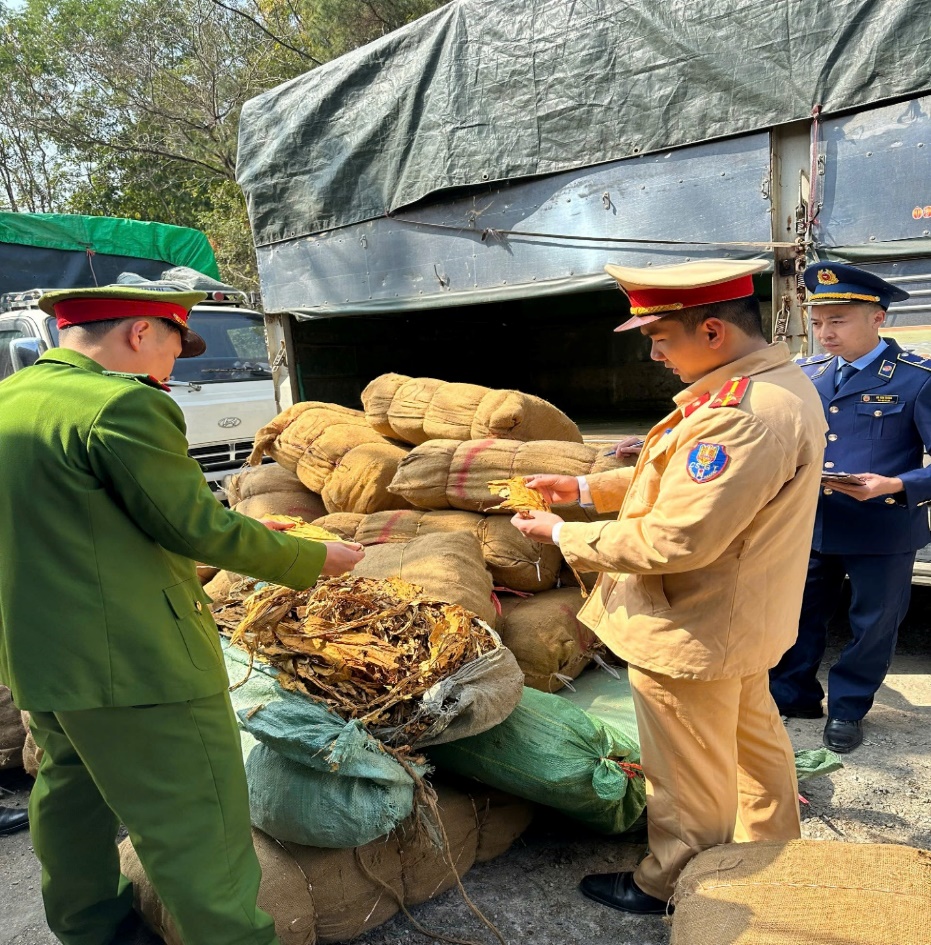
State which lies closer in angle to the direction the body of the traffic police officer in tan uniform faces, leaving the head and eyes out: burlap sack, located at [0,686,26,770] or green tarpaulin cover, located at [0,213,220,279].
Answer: the burlap sack

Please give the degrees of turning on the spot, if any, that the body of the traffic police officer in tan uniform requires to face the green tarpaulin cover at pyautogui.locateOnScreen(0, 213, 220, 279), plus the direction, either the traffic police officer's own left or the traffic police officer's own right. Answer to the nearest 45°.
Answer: approximately 45° to the traffic police officer's own right

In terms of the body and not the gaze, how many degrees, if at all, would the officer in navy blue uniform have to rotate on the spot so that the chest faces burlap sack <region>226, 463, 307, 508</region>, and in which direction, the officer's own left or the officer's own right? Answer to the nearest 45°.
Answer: approximately 45° to the officer's own right

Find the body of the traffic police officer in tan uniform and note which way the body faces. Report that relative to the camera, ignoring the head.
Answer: to the viewer's left

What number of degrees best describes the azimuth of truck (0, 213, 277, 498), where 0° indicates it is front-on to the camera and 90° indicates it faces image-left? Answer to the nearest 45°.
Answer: approximately 315°

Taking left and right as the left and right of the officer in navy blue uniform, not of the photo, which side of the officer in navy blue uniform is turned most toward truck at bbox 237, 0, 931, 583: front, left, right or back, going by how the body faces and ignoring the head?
right

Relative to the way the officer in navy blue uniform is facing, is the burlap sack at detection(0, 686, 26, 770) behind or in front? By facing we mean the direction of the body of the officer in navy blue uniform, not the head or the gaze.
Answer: in front

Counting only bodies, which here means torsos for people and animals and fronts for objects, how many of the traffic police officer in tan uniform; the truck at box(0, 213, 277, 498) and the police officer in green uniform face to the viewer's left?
1

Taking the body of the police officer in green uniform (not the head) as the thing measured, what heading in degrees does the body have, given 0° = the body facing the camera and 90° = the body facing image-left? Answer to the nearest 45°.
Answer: approximately 225°

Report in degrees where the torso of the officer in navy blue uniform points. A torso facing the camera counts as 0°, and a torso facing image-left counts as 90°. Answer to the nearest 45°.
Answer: approximately 45°
